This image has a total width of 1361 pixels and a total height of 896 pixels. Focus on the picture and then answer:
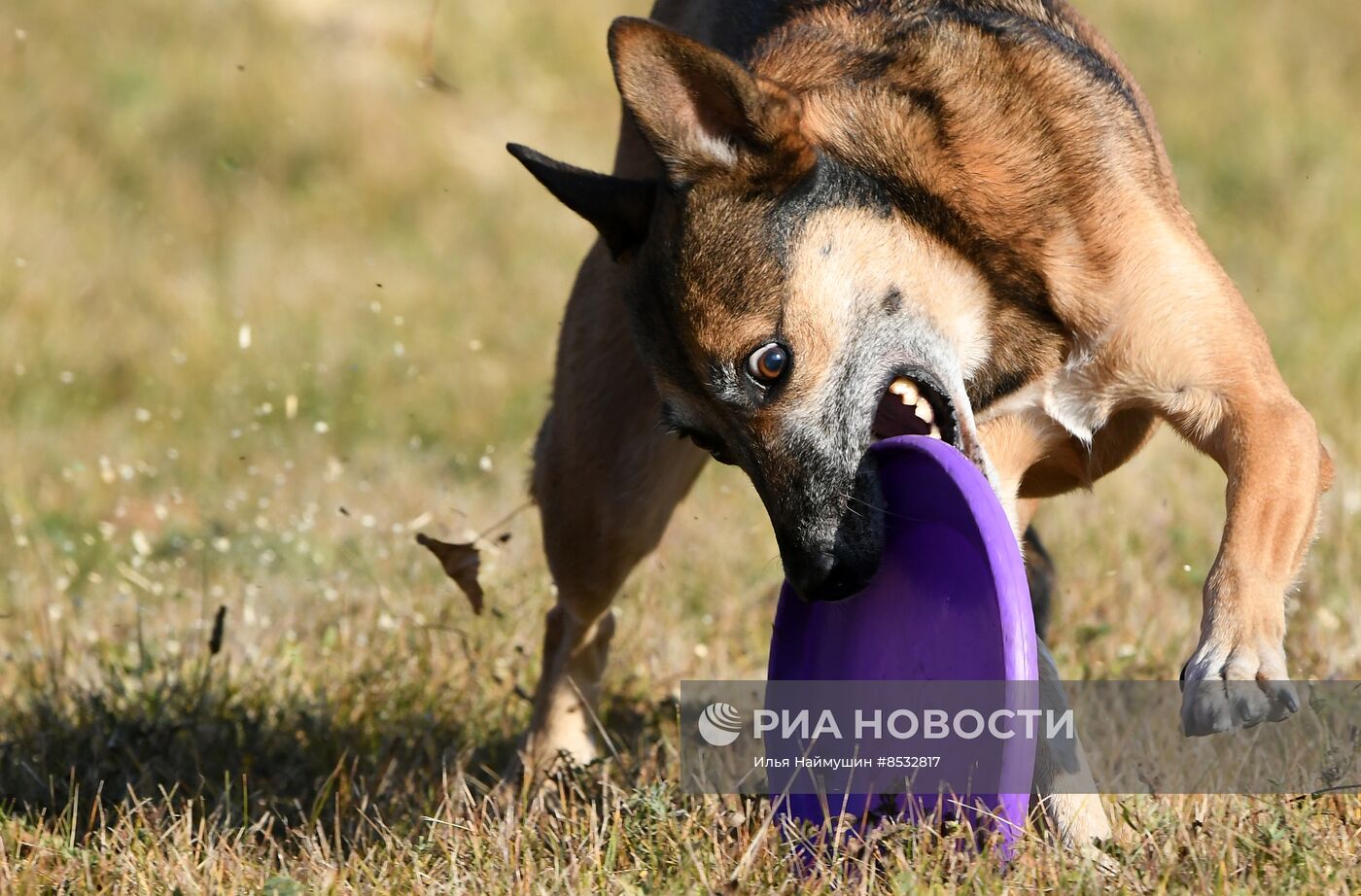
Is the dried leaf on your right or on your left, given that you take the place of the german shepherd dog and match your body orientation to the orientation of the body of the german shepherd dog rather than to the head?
on your right

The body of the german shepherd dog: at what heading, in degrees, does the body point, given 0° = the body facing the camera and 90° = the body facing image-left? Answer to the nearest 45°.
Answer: approximately 0°
